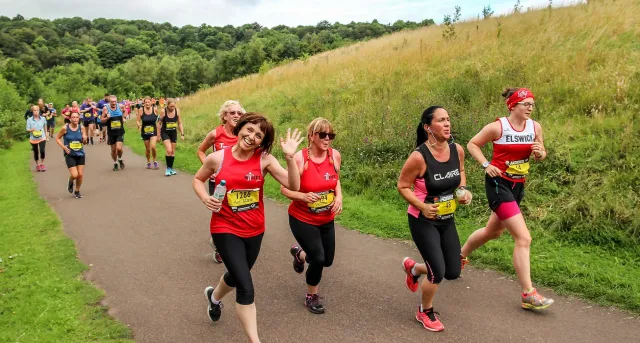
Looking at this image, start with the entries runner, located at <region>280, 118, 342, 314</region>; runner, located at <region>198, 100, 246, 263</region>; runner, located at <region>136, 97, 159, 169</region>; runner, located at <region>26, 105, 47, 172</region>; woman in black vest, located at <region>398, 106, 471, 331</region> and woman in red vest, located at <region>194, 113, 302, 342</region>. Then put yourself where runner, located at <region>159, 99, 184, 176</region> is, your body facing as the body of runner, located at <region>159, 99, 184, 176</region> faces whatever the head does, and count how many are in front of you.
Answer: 4

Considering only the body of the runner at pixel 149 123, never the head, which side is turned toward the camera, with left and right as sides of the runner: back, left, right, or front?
front

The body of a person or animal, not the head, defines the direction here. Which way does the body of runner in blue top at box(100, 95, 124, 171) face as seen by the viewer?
toward the camera

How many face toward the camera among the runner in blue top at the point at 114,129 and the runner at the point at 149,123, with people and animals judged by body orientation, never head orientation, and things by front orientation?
2

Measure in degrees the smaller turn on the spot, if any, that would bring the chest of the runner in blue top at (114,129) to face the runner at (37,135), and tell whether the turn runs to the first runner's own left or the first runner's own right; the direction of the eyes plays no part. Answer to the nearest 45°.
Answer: approximately 135° to the first runner's own right

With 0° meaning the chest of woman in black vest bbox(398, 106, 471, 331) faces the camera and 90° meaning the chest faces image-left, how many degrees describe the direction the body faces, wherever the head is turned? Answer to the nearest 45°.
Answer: approximately 315°

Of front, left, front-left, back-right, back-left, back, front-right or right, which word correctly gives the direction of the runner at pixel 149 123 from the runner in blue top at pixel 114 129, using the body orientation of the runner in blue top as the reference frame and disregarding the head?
front-left

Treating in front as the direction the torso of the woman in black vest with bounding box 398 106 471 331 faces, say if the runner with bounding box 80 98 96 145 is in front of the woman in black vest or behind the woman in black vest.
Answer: behind

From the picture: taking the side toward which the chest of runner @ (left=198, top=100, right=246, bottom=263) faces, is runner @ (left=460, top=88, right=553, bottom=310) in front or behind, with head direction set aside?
in front

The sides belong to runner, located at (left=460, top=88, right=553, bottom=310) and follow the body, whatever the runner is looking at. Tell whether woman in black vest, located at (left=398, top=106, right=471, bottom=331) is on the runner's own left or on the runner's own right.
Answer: on the runner's own right

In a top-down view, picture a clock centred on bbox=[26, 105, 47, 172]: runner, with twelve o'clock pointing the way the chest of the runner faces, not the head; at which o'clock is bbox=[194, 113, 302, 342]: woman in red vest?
The woman in red vest is roughly at 12 o'clock from the runner.

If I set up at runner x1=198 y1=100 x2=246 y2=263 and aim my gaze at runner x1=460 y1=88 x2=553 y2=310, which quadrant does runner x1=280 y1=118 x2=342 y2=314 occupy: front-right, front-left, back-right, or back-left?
front-right
